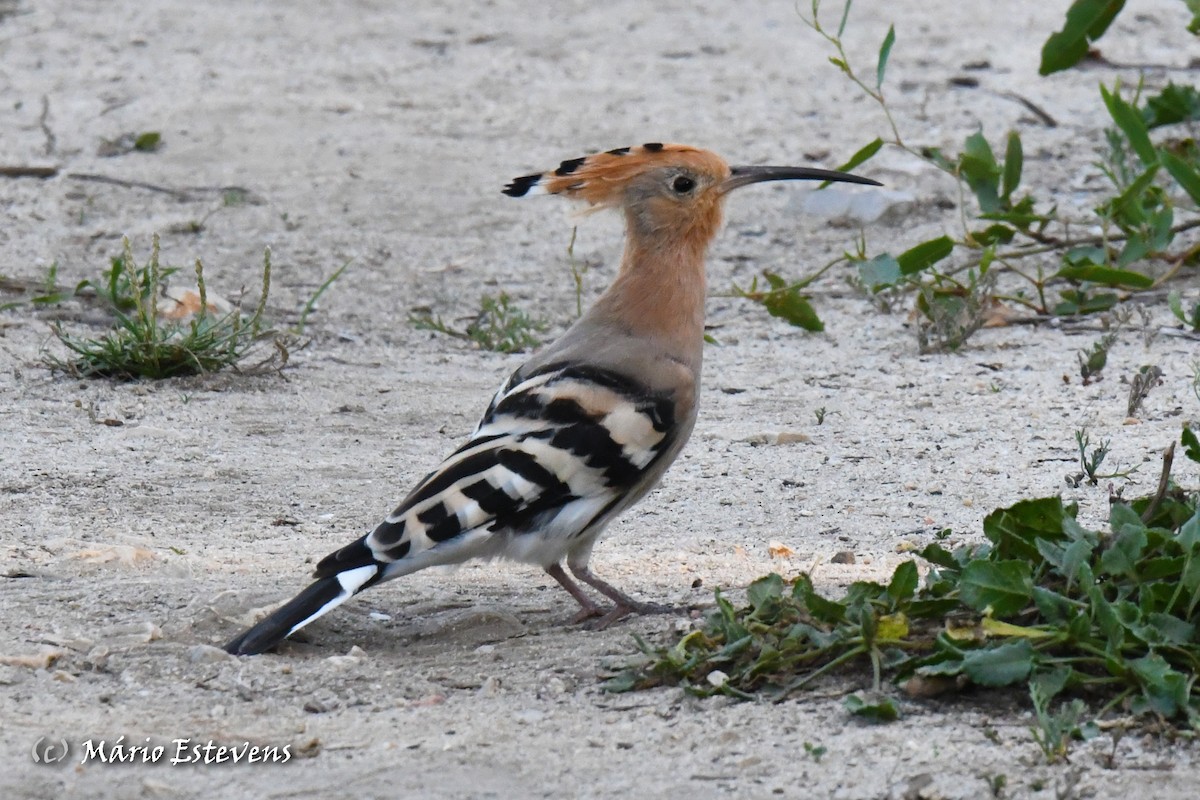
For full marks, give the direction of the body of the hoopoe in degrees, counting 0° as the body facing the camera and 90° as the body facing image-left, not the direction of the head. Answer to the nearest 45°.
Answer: approximately 270°

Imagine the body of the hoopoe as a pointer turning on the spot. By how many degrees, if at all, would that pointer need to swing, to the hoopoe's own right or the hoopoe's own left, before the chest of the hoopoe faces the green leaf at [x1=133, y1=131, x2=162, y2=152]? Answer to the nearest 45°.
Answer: approximately 135° to the hoopoe's own left

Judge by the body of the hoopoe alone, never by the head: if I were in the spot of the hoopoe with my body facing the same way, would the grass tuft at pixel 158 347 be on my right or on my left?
on my left

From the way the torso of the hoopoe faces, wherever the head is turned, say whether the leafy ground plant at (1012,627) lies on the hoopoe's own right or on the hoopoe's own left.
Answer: on the hoopoe's own right

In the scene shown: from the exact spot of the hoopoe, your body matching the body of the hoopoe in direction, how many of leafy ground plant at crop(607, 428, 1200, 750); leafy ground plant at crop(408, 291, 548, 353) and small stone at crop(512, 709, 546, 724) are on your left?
1

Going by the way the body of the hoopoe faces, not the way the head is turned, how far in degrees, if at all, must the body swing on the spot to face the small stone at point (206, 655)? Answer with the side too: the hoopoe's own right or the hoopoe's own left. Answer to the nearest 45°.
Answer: approximately 135° to the hoopoe's own right

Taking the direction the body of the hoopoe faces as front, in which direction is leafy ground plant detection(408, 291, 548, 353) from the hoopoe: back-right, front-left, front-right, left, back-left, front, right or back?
left

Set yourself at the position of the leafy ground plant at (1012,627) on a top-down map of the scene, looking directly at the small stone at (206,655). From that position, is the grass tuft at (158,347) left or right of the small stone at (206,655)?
right

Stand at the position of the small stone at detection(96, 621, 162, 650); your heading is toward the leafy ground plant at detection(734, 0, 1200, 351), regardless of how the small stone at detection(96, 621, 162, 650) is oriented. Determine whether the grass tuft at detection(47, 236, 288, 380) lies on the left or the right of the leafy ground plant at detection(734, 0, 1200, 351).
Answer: left

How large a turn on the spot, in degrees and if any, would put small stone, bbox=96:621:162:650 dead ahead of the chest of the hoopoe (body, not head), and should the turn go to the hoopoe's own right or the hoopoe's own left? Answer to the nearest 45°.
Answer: approximately 135° to the hoopoe's own right

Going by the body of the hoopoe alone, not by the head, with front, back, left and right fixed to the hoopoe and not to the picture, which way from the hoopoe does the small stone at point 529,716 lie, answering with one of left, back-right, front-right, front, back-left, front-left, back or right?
right

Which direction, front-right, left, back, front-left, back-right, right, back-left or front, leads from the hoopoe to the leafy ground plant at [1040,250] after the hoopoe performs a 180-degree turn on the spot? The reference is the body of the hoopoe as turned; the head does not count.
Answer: back-right

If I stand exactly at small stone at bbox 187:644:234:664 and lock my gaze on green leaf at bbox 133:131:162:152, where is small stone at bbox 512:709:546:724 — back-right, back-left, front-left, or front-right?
back-right

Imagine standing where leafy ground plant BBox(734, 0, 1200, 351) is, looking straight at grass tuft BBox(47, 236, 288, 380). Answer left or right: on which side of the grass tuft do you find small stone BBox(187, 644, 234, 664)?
left

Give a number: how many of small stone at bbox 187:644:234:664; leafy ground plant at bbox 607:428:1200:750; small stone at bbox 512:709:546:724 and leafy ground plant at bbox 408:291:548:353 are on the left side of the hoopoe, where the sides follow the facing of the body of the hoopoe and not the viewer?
1
